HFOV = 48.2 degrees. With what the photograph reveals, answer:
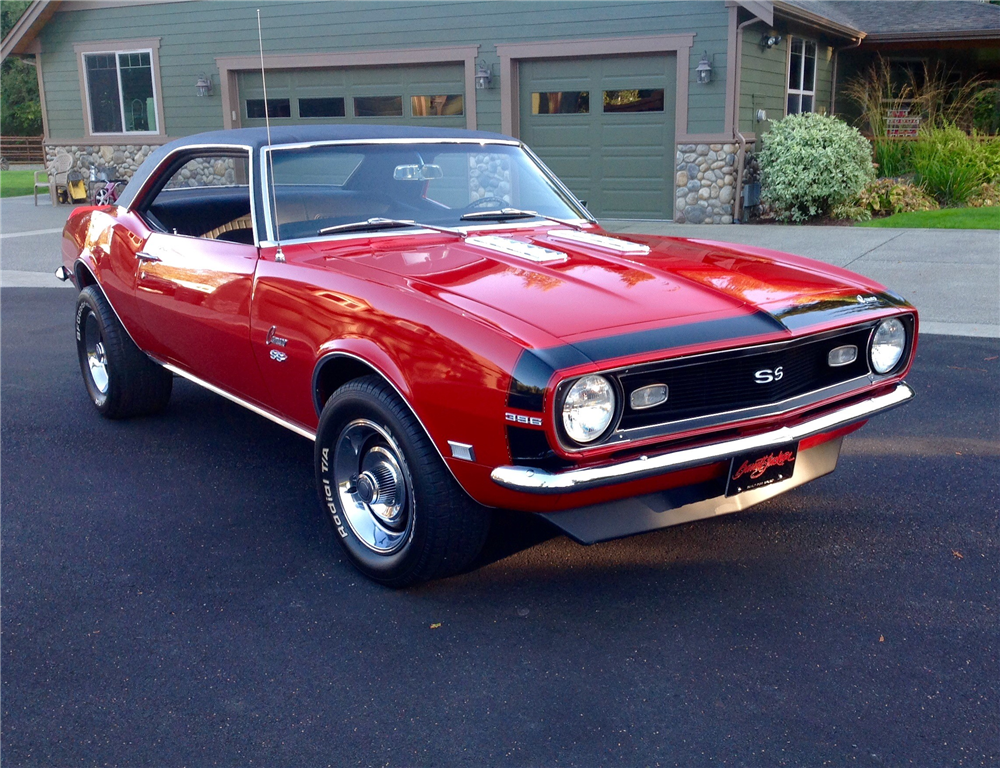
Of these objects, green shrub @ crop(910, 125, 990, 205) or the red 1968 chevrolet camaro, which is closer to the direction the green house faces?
the red 1968 chevrolet camaro

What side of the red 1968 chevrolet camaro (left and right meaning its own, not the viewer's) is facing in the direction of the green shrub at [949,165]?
left

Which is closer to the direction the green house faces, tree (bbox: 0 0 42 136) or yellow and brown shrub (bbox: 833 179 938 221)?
the yellow and brown shrub

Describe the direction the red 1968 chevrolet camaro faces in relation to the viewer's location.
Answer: facing the viewer and to the right of the viewer

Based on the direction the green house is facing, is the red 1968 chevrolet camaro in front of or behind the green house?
in front

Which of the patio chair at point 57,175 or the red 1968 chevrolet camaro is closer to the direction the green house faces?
the red 1968 chevrolet camaro

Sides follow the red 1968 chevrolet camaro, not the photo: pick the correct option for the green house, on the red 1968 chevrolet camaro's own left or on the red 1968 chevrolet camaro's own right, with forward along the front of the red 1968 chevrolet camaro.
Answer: on the red 1968 chevrolet camaro's own left

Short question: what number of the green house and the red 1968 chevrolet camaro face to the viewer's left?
0

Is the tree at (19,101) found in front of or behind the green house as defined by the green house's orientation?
behind
